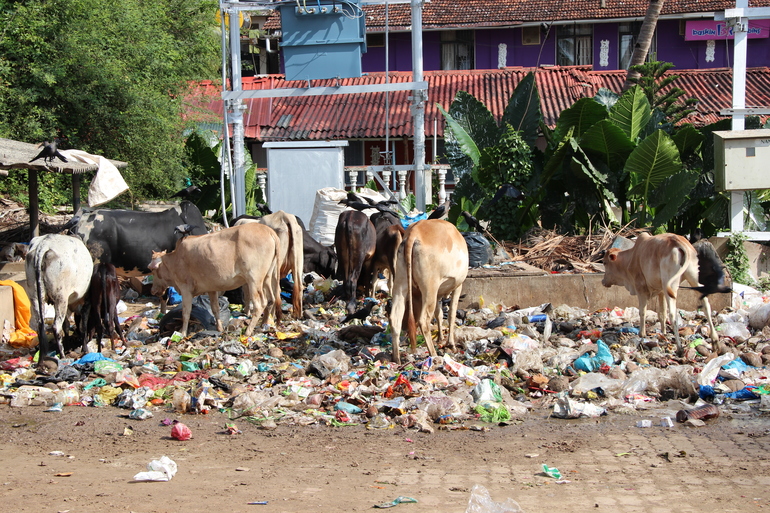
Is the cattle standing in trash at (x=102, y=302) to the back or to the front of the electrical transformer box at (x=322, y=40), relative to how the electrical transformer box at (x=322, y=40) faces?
to the front

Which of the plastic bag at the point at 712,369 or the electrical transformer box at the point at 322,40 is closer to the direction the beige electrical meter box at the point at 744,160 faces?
the plastic bag

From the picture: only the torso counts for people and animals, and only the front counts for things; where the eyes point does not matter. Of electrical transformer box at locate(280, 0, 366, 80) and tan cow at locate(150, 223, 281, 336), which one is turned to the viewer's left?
the tan cow

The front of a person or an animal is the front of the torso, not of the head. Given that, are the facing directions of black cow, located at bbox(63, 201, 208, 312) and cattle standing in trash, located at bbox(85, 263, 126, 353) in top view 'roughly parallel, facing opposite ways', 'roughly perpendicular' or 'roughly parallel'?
roughly perpendicular

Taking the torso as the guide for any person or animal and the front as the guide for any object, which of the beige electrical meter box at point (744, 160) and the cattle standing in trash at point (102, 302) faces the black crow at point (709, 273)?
the beige electrical meter box

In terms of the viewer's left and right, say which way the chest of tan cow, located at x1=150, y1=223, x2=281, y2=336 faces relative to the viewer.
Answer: facing to the left of the viewer

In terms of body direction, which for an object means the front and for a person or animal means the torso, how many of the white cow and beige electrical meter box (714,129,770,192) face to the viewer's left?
0

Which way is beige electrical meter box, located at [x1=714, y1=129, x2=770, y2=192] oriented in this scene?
toward the camera

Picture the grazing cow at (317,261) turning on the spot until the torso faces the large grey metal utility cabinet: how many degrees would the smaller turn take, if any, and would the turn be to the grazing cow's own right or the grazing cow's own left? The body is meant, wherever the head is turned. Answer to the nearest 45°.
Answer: approximately 90° to the grazing cow's own left
